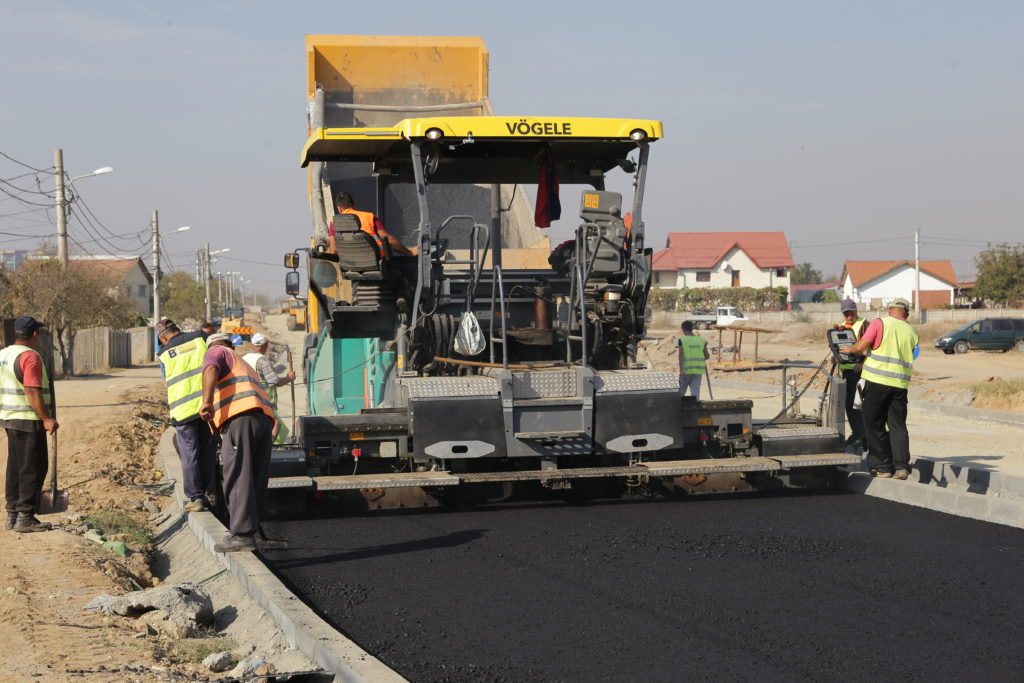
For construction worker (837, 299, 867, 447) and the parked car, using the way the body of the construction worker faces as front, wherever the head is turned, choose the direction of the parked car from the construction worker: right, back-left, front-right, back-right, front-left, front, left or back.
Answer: back-right

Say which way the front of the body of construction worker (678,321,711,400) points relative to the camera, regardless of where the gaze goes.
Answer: away from the camera

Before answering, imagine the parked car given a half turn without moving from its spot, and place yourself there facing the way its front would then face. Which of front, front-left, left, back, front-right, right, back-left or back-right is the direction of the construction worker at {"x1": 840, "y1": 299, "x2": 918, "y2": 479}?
right

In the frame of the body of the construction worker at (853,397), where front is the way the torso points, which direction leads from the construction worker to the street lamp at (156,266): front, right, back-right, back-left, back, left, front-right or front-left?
right

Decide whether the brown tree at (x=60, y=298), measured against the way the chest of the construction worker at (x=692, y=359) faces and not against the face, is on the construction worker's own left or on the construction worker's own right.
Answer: on the construction worker's own left

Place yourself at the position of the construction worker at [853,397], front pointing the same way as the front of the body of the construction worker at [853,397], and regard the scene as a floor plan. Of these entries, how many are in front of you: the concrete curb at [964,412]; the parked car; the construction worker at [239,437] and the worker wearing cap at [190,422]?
2

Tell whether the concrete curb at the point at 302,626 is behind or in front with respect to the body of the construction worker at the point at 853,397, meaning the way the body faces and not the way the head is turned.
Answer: in front

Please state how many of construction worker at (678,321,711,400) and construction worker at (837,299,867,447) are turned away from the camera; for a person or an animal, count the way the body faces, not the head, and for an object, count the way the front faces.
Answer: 1

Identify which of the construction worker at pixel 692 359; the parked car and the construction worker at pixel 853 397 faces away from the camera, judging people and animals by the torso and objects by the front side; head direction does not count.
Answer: the construction worker at pixel 692 359

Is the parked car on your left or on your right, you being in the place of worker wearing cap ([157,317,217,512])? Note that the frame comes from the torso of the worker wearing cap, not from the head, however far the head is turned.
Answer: on your right

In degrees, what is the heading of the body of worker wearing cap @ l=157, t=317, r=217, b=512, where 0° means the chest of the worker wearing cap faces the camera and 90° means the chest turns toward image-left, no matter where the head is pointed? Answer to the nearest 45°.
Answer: approximately 135°

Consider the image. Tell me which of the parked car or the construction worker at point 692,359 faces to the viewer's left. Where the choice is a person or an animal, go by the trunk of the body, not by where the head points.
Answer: the parked car

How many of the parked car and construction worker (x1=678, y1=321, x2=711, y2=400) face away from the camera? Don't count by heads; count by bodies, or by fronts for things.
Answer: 1

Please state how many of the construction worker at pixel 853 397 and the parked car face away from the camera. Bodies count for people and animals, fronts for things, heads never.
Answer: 0

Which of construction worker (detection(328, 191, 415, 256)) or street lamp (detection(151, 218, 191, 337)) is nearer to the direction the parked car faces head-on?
the street lamp
